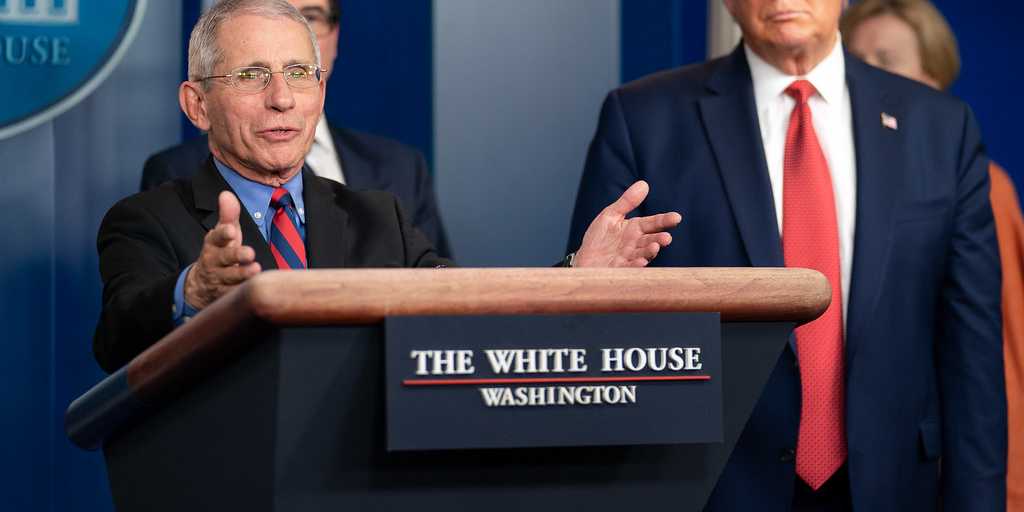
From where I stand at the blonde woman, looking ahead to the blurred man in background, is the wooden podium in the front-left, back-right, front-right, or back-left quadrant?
front-left

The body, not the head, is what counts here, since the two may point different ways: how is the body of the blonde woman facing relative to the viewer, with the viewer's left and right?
facing the viewer and to the left of the viewer

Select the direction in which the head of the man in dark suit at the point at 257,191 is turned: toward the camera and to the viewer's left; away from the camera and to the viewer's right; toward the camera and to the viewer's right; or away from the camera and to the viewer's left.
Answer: toward the camera and to the viewer's right

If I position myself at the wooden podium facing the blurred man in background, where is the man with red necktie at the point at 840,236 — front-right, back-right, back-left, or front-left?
front-right

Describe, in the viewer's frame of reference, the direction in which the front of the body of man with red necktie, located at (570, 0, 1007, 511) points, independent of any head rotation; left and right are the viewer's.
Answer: facing the viewer

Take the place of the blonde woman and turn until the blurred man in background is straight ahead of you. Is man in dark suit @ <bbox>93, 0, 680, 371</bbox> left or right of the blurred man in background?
left

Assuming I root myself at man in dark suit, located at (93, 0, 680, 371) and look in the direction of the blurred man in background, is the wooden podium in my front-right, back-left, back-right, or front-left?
back-right

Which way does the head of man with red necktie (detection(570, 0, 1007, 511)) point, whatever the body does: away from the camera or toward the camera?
toward the camera

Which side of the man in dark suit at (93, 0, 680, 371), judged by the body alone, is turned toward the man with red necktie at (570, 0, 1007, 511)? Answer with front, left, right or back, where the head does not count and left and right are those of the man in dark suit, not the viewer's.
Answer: left

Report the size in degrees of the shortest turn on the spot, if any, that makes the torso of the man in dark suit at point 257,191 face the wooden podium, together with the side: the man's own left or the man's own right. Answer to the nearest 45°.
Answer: approximately 45° to the man's own right

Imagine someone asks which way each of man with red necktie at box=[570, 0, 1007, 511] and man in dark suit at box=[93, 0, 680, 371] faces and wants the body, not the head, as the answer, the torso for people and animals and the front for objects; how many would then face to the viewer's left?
0

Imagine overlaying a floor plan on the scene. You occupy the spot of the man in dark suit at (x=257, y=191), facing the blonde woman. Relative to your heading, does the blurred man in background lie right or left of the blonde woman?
left

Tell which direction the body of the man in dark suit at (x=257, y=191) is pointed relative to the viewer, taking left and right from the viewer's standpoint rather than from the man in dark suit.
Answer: facing the viewer and to the right of the viewer

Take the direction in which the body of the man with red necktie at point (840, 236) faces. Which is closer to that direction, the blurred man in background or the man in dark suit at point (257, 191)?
the man in dark suit

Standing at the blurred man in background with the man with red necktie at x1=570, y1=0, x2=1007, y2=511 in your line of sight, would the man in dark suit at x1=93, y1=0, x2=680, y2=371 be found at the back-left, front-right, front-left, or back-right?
front-right

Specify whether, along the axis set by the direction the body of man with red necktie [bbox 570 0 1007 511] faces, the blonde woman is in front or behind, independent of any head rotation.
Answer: behind
